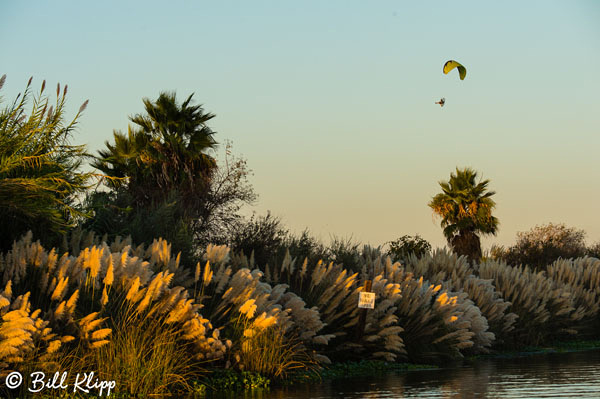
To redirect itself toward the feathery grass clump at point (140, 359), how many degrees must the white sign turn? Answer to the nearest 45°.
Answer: approximately 45° to its right

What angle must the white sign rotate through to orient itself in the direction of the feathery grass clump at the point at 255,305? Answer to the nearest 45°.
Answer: approximately 45° to its right

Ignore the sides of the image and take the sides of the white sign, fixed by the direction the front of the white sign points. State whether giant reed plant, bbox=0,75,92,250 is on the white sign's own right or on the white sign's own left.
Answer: on the white sign's own right

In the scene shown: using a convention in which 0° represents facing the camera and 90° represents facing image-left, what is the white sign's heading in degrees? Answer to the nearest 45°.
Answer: approximately 0°

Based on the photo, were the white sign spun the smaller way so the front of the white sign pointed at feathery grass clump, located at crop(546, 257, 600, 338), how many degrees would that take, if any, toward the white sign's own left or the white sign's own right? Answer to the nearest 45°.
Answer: approximately 135° to the white sign's own left

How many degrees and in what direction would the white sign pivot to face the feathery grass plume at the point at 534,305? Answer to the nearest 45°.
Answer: approximately 135° to its left

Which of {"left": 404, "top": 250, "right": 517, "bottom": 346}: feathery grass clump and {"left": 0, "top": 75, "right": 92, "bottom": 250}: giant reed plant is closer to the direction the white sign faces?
the giant reed plant

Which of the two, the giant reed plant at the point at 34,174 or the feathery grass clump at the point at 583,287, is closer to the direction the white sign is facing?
the giant reed plant
